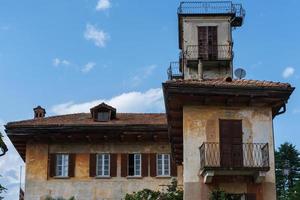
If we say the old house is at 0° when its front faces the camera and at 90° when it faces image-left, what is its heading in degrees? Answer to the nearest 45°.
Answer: approximately 0°
